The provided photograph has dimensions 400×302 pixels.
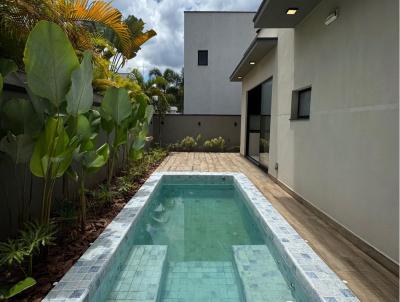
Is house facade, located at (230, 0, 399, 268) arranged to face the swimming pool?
yes

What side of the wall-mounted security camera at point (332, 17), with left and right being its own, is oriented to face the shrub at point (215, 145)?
front

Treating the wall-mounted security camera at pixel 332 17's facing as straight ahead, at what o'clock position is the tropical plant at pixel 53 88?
The tropical plant is roughly at 12 o'clock from the wall-mounted security camera.

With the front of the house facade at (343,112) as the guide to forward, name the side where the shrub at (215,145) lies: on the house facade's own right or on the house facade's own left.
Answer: on the house facade's own right

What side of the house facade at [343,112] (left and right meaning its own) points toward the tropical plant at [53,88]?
front

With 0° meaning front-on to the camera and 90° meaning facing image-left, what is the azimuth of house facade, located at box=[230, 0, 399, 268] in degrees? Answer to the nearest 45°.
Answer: approximately 45°
